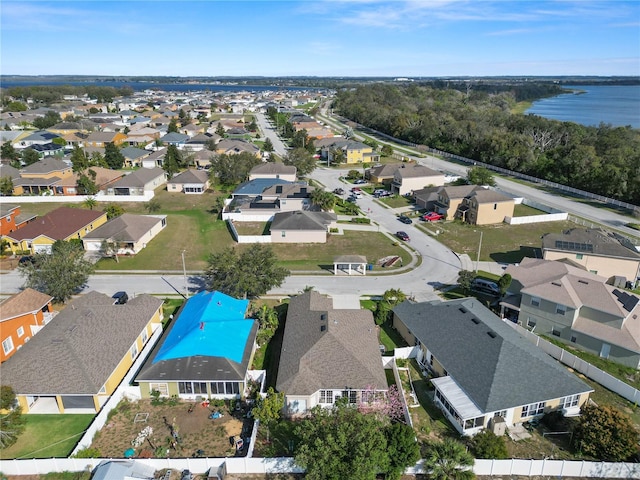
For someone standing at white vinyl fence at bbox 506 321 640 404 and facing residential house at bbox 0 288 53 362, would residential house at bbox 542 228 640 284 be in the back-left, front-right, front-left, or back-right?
back-right

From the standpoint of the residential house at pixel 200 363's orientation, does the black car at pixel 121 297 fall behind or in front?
in front

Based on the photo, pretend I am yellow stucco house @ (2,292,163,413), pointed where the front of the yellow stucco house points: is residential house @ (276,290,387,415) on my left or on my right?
on my right

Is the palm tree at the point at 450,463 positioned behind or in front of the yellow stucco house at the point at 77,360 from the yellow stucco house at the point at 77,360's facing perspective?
behind

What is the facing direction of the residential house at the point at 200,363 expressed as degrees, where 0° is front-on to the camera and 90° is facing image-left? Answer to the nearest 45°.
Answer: approximately 180°

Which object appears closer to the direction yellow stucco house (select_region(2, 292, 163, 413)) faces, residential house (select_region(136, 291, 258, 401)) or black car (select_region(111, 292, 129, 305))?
the black car

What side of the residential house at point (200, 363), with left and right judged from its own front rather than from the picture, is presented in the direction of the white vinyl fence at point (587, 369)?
right

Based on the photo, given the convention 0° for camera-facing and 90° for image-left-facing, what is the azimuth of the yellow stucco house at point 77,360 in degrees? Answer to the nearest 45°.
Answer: approximately 180°

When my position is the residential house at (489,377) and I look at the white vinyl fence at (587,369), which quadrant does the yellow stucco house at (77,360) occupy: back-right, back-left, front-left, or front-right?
back-left

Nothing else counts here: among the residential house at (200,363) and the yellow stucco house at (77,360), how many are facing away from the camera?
2

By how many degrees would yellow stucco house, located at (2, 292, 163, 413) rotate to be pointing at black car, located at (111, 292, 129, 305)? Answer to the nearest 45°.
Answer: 0° — it already faces it

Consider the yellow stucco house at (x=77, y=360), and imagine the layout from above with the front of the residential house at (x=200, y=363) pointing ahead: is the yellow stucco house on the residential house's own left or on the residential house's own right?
on the residential house's own left

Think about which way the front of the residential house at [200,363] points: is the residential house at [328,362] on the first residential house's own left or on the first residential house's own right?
on the first residential house's own right
